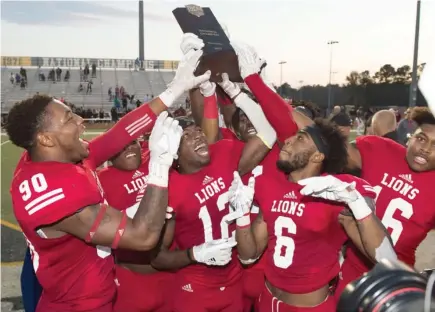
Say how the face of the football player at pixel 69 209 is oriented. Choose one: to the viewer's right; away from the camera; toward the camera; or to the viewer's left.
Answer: to the viewer's right

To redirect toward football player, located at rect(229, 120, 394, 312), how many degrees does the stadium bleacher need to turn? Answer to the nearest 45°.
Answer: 0° — it already faces them

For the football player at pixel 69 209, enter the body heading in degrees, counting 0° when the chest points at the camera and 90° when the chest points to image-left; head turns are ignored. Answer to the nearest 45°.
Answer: approximately 270°

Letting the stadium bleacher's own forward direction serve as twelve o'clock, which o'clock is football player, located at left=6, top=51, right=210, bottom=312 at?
The football player is roughly at 12 o'clock from the stadium bleacher.
